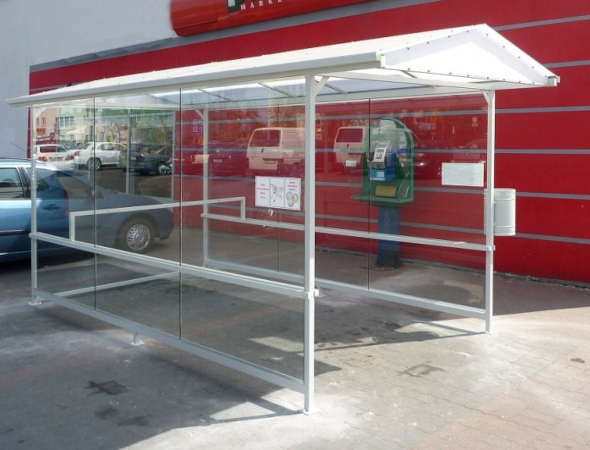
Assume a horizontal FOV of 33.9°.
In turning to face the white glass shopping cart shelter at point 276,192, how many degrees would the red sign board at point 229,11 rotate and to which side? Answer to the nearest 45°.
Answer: approximately 45° to its left

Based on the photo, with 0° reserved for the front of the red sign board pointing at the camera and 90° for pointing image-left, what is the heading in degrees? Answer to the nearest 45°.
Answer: approximately 45°
